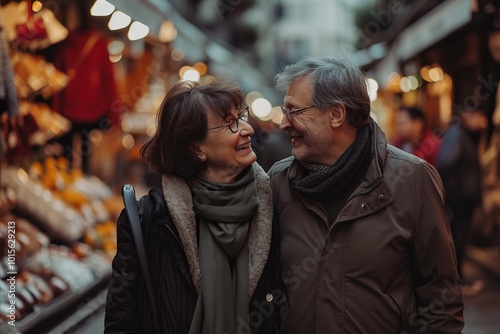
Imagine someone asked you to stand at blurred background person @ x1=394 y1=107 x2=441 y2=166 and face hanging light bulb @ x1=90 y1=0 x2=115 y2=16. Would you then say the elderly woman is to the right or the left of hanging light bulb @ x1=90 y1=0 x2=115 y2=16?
left

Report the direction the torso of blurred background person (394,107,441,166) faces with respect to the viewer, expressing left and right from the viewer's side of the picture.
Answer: facing the viewer and to the left of the viewer

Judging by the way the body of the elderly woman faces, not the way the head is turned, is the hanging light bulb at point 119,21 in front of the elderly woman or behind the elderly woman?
behind
